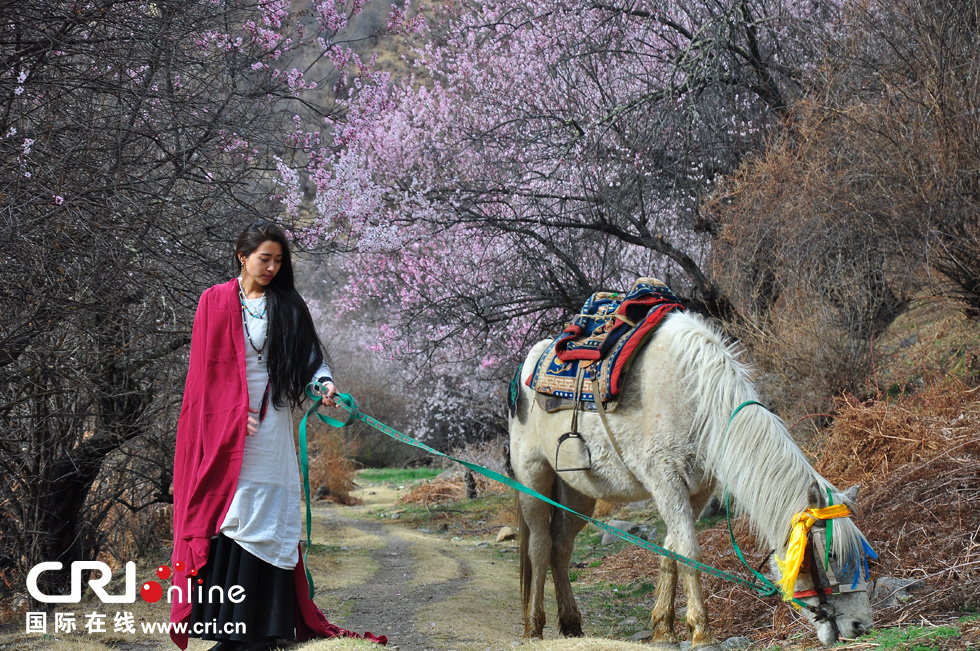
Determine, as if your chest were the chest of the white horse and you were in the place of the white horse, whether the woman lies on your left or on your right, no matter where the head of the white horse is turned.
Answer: on your right

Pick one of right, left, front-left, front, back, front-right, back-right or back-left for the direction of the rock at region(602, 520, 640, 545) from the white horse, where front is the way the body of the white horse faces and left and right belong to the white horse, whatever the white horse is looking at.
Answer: back-left

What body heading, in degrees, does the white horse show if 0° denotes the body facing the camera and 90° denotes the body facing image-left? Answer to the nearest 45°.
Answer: approximately 315°

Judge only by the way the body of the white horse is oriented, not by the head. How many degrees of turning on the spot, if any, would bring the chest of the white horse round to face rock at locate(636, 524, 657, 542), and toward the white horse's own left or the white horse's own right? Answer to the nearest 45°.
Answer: approximately 135° to the white horse's own left

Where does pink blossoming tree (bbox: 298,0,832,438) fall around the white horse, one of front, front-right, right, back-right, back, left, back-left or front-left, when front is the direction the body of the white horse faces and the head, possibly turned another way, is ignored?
back-left

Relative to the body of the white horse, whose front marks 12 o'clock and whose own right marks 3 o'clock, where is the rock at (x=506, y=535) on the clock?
The rock is roughly at 7 o'clock from the white horse.
